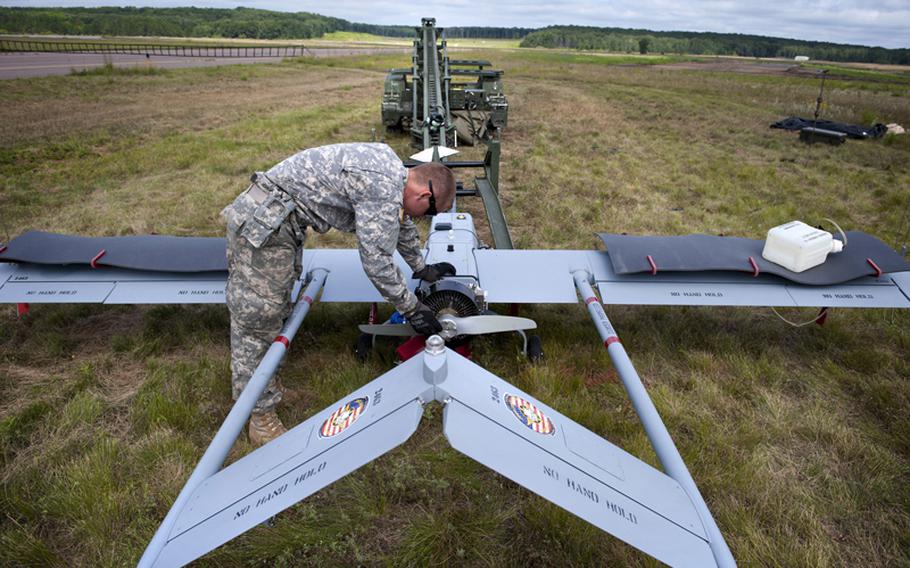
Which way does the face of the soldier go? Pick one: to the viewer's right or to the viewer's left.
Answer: to the viewer's right

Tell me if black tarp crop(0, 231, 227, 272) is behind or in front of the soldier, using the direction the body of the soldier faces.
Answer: behind

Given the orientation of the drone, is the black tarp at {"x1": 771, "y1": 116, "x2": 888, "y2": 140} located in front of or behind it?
in front

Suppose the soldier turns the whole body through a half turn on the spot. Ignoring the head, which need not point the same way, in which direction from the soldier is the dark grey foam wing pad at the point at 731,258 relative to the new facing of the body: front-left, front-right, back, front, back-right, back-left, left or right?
back

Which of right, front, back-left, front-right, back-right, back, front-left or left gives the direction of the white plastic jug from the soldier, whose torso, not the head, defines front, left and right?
front

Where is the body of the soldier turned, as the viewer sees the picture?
to the viewer's right

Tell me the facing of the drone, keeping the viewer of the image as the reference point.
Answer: facing away from the viewer

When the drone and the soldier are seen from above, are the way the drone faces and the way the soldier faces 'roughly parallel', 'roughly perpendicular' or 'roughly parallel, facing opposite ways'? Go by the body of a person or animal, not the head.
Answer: roughly perpendicular

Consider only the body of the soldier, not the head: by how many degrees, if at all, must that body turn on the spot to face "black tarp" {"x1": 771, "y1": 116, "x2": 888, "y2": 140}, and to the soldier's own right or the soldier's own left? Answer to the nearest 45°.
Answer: approximately 45° to the soldier's own left
